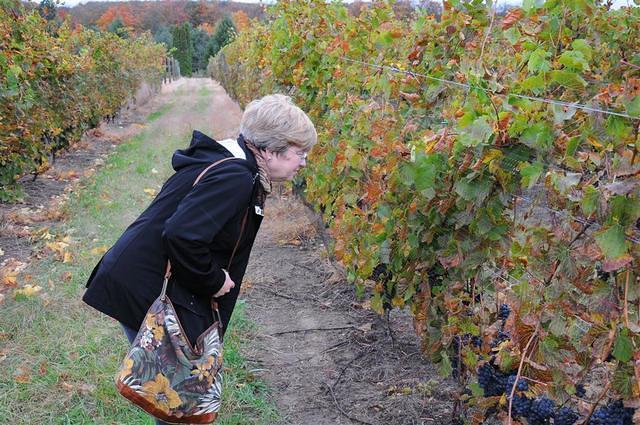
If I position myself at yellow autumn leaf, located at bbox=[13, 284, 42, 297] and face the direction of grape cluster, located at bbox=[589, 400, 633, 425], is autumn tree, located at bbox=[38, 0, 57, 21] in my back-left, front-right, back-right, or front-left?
back-left

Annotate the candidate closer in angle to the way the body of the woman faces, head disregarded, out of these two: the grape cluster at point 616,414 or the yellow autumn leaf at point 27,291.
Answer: the grape cluster

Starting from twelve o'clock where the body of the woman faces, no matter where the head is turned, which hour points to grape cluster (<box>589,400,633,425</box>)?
The grape cluster is roughly at 1 o'clock from the woman.

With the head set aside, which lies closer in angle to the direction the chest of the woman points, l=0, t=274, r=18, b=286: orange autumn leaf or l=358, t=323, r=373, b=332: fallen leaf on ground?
the fallen leaf on ground

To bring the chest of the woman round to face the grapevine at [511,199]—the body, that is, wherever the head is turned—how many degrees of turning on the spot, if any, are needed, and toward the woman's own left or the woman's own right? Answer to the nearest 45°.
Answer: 0° — they already face it

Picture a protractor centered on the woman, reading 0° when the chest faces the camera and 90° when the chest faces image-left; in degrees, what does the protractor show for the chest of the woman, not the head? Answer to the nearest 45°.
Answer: approximately 270°

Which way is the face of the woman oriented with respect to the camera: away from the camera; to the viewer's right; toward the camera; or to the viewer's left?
to the viewer's right
